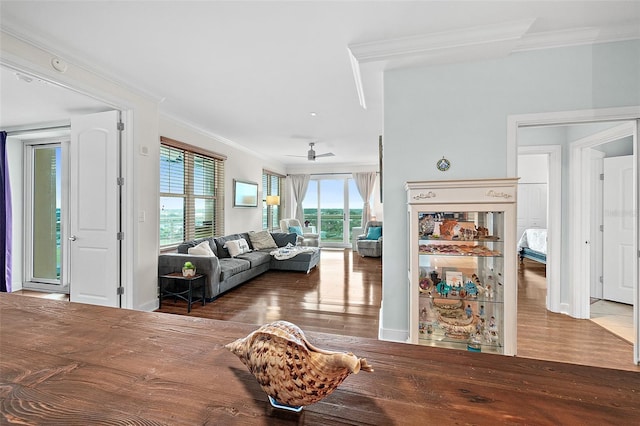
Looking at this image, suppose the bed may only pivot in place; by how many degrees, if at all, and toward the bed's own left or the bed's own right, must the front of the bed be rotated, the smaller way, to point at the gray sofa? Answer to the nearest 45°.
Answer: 0° — it already faces it

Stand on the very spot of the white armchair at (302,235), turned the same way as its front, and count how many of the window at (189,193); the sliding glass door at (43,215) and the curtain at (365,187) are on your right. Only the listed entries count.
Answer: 2

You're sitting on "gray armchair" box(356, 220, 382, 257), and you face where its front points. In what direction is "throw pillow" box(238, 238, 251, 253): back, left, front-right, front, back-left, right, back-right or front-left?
front

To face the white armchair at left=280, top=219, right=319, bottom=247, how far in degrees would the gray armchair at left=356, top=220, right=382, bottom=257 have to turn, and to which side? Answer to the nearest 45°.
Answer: approximately 45° to its right

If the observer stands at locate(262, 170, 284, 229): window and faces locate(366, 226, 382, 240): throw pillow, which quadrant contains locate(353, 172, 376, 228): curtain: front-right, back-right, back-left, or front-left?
front-left

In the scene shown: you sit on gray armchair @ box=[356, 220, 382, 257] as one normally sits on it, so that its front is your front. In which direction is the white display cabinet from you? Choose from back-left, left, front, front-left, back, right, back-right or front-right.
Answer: front-left

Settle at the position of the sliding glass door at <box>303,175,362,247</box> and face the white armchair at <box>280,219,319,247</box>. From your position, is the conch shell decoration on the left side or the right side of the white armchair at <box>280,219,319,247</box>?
left

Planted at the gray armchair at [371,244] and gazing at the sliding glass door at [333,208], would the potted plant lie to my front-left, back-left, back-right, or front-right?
back-left

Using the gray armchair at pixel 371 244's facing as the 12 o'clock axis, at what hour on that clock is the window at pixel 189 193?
The window is roughly at 12 o'clock from the gray armchair.

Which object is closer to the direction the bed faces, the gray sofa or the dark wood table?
the gray sofa

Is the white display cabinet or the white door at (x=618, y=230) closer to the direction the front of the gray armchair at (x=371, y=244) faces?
the white display cabinet

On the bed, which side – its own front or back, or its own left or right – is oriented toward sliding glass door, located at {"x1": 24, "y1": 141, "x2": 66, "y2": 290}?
front

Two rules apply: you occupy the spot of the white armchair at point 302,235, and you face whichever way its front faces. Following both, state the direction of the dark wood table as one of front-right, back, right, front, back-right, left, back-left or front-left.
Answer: front-right

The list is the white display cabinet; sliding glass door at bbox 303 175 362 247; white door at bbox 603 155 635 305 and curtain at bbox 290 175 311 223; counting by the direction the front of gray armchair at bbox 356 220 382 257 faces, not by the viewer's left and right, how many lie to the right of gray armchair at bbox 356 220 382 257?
2

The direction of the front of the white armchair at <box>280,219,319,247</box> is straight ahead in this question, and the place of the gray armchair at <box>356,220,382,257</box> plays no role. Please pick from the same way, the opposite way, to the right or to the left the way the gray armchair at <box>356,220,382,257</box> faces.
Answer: to the right

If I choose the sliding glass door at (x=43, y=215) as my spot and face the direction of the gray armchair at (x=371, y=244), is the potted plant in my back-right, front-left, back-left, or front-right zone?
front-right

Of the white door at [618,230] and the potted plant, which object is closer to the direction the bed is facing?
the potted plant

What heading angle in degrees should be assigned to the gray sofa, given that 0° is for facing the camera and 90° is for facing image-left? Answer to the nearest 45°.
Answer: approximately 315°
